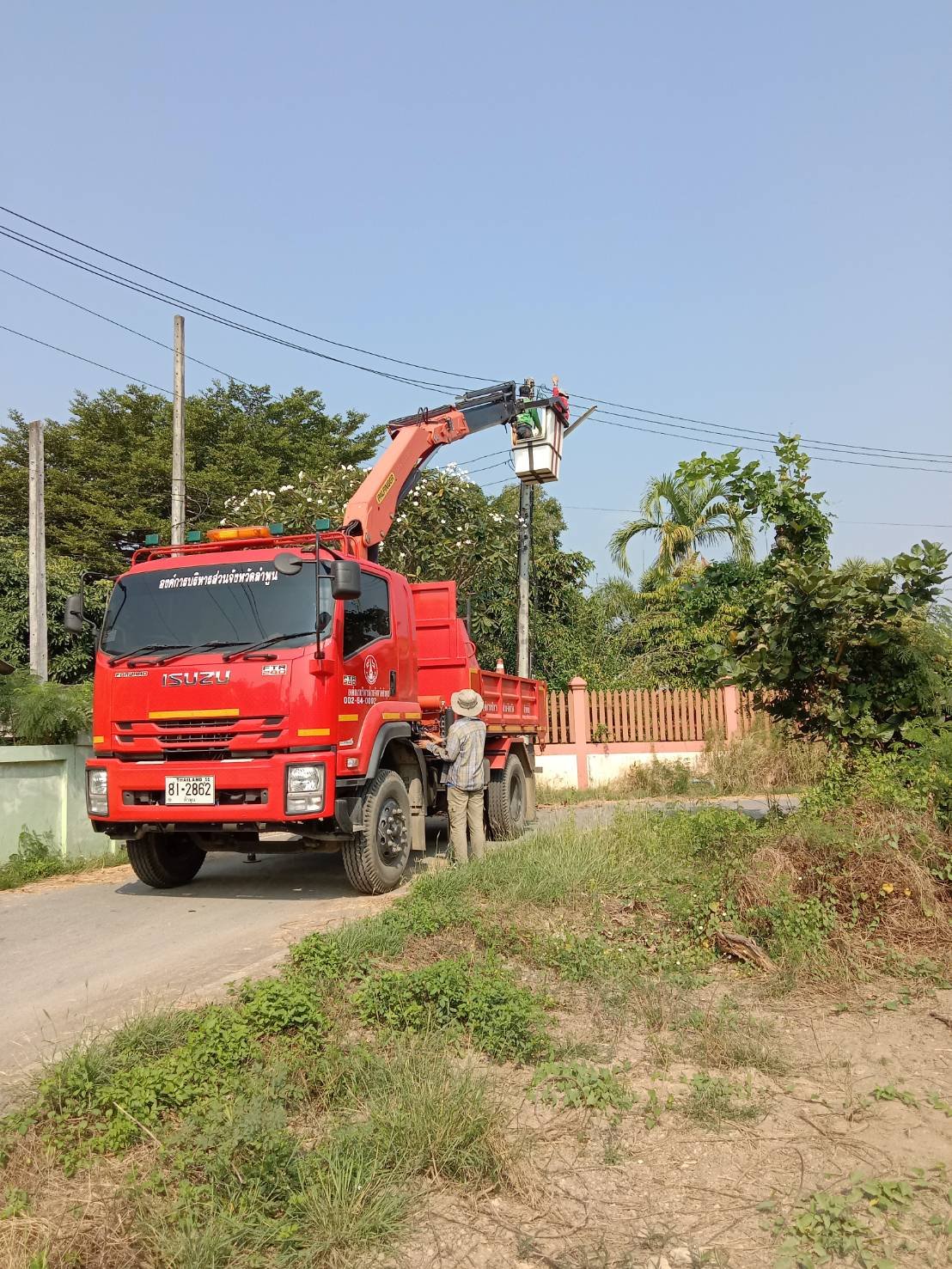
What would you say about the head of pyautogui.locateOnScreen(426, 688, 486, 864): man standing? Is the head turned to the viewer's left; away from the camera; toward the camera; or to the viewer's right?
away from the camera

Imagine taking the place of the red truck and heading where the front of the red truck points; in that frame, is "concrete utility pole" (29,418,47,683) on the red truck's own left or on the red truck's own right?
on the red truck's own right

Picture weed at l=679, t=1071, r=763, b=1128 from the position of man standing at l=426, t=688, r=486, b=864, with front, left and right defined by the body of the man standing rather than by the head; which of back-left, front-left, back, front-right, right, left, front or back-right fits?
back-left

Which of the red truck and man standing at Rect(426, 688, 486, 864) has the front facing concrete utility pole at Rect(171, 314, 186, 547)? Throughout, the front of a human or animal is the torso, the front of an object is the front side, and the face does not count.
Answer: the man standing

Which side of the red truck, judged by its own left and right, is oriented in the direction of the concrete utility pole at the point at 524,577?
back

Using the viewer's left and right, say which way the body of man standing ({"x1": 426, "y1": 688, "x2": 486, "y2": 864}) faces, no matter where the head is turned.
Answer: facing away from the viewer and to the left of the viewer

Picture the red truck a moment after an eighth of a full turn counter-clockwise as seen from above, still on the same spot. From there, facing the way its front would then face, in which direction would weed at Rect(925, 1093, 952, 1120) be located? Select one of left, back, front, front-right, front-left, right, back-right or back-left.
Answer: front-left

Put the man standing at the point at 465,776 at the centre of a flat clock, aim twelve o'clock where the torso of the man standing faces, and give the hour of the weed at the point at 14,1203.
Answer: The weed is roughly at 8 o'clock from the man standing.

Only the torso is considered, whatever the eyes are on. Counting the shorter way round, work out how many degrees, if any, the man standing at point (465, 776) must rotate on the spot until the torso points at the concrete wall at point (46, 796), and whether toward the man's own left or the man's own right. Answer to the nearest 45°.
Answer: approximately 45° to the man's own left

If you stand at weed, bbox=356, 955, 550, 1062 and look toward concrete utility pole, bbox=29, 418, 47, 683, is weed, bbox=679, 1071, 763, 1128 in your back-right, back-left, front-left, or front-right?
back-right

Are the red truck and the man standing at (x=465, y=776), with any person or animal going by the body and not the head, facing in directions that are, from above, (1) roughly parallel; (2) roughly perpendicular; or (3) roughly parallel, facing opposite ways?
roughly perpendicular

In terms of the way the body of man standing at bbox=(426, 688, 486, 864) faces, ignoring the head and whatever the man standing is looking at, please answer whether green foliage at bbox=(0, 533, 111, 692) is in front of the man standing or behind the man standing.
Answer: in front

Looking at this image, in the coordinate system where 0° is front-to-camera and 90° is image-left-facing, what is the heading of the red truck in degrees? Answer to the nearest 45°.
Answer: approximately 45°

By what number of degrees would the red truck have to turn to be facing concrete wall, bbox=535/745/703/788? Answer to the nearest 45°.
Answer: approximately 180°

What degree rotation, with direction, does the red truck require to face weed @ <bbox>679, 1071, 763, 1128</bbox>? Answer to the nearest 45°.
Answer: approximately 90° to its left
